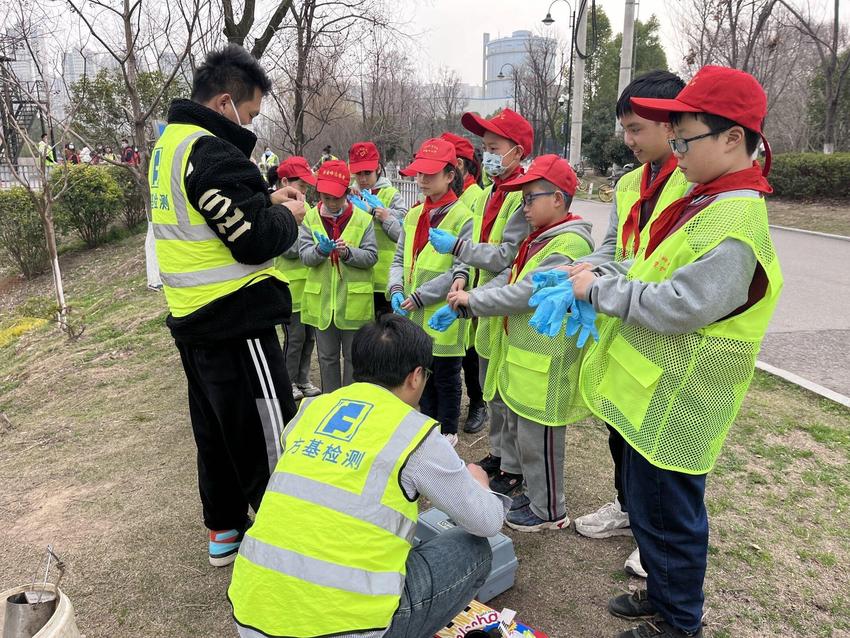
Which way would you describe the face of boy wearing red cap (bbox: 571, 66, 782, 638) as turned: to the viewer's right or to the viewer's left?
to the viewer's left

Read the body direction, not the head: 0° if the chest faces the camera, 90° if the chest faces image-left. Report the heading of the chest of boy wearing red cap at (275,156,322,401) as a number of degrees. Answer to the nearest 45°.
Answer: approximately 315°

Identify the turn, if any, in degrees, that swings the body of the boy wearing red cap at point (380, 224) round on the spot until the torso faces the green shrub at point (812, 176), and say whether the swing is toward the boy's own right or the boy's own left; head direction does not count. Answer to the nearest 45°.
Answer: approximately 180°

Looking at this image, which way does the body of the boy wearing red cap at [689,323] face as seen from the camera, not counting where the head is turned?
to the viewer's left
